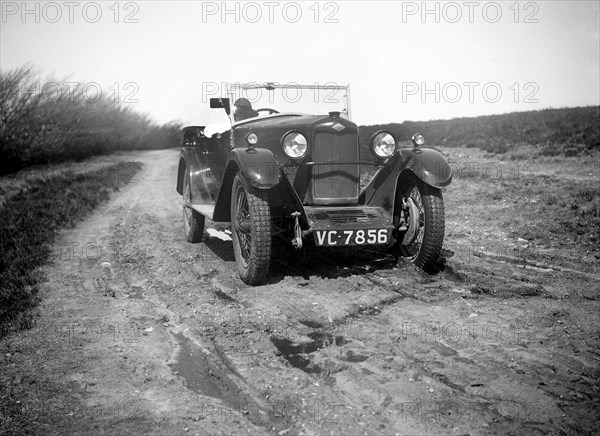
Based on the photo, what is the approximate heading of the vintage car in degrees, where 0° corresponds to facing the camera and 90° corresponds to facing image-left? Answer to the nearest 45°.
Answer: approximately 315°

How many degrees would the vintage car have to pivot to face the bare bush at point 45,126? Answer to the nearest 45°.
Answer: approximately 180°
